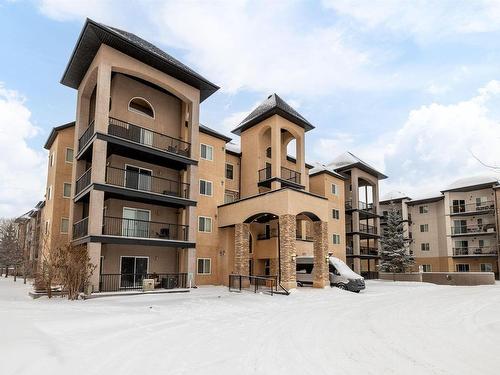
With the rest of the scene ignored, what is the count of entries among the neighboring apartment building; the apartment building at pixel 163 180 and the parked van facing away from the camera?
0

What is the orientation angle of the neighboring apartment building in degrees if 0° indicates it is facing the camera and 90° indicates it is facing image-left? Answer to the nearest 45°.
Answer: approximately 45°

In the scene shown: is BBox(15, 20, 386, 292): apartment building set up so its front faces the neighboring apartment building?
no

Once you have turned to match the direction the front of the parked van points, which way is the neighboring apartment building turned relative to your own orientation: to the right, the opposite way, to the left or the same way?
to the right

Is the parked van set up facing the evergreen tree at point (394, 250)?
no

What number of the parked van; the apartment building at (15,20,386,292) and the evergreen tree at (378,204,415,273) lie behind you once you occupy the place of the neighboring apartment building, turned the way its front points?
0

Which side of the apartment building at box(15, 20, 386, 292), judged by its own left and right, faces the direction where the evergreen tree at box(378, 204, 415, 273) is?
left

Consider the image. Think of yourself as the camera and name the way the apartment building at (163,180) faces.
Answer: facing the viewer and to the right of the viewer

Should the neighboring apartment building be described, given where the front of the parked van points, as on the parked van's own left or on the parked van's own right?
on the parked van's own left

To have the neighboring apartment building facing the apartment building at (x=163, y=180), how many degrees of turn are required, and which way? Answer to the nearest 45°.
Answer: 0° — it already faces it
